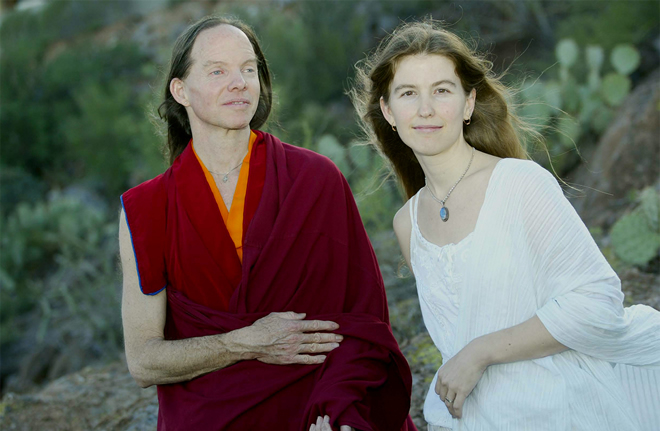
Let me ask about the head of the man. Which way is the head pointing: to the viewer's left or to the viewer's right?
to the viewer's right

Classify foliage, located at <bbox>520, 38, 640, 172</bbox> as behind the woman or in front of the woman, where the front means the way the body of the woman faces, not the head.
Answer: behind

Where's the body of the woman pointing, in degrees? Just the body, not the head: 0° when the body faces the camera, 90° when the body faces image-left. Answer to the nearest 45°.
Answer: approximately 45°

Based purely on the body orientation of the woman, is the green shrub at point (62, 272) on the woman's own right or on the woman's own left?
on the woman's own right

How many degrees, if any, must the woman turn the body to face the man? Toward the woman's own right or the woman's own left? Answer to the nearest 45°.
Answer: approximately 45° to the woman's own right
